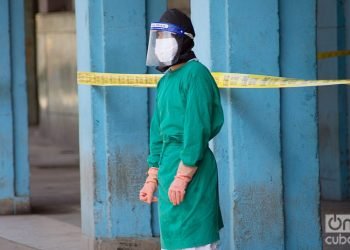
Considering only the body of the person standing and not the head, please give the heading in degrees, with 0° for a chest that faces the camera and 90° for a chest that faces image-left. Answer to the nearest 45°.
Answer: approximately 45°

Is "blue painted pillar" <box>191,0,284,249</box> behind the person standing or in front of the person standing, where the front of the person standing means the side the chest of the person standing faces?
behind

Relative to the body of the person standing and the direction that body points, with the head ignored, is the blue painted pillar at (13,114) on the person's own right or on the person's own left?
on the person's own right

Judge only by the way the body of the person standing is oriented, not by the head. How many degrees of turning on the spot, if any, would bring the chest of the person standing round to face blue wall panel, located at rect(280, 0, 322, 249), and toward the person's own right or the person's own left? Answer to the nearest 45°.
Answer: approximately 180°
